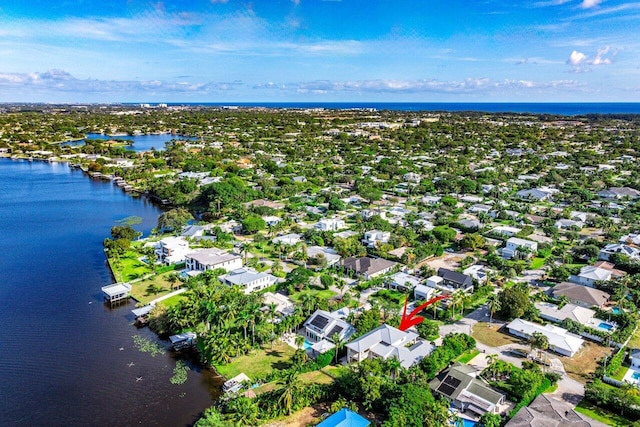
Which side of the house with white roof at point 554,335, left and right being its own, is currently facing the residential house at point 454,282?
right

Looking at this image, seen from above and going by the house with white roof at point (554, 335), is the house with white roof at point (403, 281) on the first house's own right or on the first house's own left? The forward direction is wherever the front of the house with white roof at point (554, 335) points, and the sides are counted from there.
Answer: on the first house's own right

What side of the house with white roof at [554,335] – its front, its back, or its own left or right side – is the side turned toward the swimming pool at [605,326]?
back

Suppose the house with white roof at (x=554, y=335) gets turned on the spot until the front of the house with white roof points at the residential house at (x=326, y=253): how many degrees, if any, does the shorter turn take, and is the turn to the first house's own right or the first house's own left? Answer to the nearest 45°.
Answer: approximately 45° to the first house's own right

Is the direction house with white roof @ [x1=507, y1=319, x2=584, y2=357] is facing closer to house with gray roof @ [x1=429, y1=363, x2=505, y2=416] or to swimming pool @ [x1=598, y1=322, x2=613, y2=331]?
the house with gray roof

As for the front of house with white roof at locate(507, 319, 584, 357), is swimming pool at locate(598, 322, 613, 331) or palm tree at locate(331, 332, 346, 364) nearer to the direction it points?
the palm tree

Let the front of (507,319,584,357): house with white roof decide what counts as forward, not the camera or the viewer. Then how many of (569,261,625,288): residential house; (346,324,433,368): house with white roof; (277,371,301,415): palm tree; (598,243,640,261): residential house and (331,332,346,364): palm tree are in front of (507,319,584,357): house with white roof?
3

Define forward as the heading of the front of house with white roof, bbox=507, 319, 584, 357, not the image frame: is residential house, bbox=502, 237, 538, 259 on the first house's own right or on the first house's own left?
on the first house's own right

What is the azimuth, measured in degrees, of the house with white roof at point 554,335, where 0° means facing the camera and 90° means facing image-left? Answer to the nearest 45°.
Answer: approximately 45°

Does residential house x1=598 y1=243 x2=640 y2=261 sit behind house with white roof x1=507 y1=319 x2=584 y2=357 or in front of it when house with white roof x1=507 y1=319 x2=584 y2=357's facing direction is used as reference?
behind
